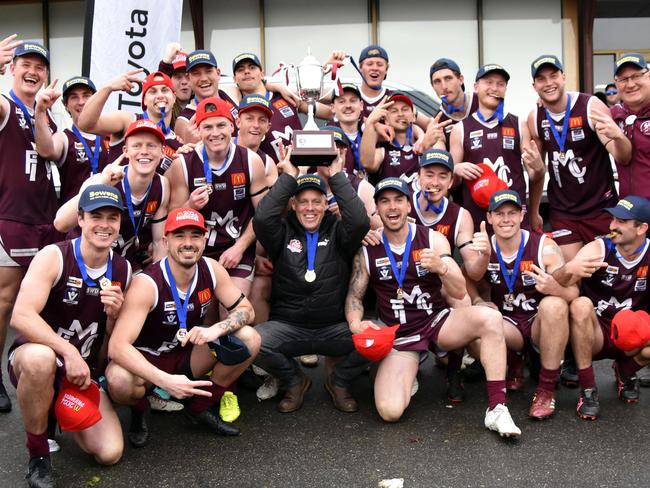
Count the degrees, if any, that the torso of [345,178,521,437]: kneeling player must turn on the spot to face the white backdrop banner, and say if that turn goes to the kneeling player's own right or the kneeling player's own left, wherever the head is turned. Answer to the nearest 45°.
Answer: approximately 135° to the kneeling player's own right

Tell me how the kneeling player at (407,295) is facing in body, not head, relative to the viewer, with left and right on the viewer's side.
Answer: facing the viewer

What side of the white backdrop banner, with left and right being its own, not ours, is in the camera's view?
front

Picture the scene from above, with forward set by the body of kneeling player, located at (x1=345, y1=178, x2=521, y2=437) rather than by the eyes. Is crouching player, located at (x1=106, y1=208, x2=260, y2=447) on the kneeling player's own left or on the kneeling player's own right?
on the kneeling player's own right

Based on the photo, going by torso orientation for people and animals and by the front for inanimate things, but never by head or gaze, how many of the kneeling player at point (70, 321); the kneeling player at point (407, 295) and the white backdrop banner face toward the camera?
3

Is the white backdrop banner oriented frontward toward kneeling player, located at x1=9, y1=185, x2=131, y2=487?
yes

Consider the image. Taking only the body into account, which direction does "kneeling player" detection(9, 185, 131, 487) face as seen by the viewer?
toward the camera

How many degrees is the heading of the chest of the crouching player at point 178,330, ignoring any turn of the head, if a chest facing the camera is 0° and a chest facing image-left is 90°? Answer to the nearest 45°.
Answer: approximately 0°
